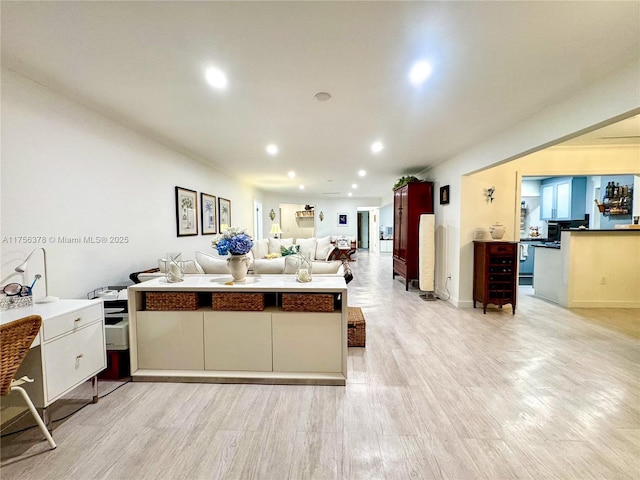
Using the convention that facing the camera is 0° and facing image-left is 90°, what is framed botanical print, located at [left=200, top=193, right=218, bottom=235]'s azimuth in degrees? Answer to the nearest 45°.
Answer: approximately 315°

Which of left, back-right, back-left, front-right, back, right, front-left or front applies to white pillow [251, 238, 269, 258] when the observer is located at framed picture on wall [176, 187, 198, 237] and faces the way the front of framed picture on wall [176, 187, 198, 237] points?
left

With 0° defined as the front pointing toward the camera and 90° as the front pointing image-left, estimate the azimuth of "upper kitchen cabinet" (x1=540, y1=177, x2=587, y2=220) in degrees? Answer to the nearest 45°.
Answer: approximately 45°

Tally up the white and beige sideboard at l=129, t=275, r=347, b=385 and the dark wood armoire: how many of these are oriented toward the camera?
1

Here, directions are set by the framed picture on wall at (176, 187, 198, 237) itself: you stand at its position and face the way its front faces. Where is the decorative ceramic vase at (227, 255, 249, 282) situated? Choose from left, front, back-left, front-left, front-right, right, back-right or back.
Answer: front-right

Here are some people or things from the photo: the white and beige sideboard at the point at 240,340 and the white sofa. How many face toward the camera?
1

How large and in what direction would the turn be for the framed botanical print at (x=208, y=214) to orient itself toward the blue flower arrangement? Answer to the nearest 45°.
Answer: approximately 45° to its right

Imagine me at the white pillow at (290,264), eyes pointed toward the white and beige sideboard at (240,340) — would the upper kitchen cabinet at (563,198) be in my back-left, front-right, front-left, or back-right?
back-left

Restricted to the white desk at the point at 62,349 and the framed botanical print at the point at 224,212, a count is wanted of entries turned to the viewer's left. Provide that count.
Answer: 0

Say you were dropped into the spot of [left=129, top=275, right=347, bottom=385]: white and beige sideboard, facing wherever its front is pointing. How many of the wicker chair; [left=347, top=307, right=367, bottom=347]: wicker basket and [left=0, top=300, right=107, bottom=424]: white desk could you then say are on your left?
1

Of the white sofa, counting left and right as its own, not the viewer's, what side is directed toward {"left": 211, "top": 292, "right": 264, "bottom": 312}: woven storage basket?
back

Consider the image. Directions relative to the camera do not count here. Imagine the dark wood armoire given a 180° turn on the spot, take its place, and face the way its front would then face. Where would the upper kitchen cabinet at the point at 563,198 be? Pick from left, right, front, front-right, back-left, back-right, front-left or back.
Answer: front-left

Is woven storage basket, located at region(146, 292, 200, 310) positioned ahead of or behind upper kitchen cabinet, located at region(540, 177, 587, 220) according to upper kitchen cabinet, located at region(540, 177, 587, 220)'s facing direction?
ahead

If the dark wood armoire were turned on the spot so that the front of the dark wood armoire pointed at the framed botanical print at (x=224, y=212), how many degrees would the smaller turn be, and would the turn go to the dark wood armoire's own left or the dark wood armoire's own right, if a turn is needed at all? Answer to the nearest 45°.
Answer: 0° — it already faces it

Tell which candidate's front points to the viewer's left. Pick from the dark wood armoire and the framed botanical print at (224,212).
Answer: the dark wood armoire
